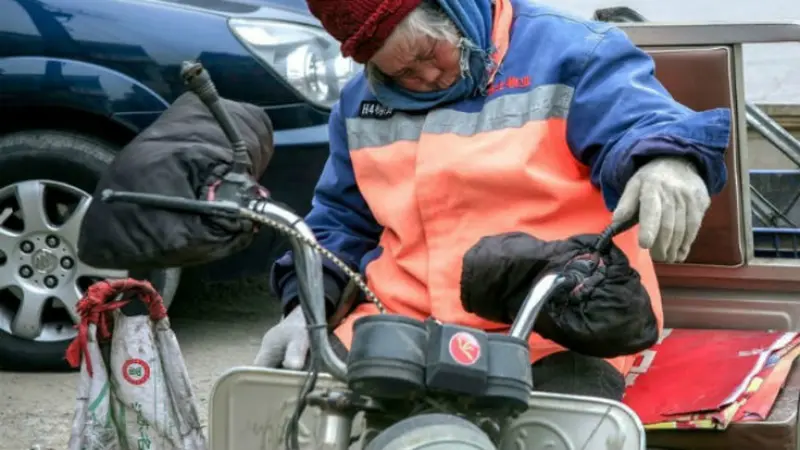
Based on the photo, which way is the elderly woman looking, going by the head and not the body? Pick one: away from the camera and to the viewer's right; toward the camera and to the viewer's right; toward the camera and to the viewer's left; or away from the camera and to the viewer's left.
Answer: toward the camera and to the viewer's left

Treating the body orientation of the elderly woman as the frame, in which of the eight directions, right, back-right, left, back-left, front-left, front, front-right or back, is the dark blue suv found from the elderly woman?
right

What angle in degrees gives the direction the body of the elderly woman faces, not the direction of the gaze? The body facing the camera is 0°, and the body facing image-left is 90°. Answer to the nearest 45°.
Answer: approximately 45°
